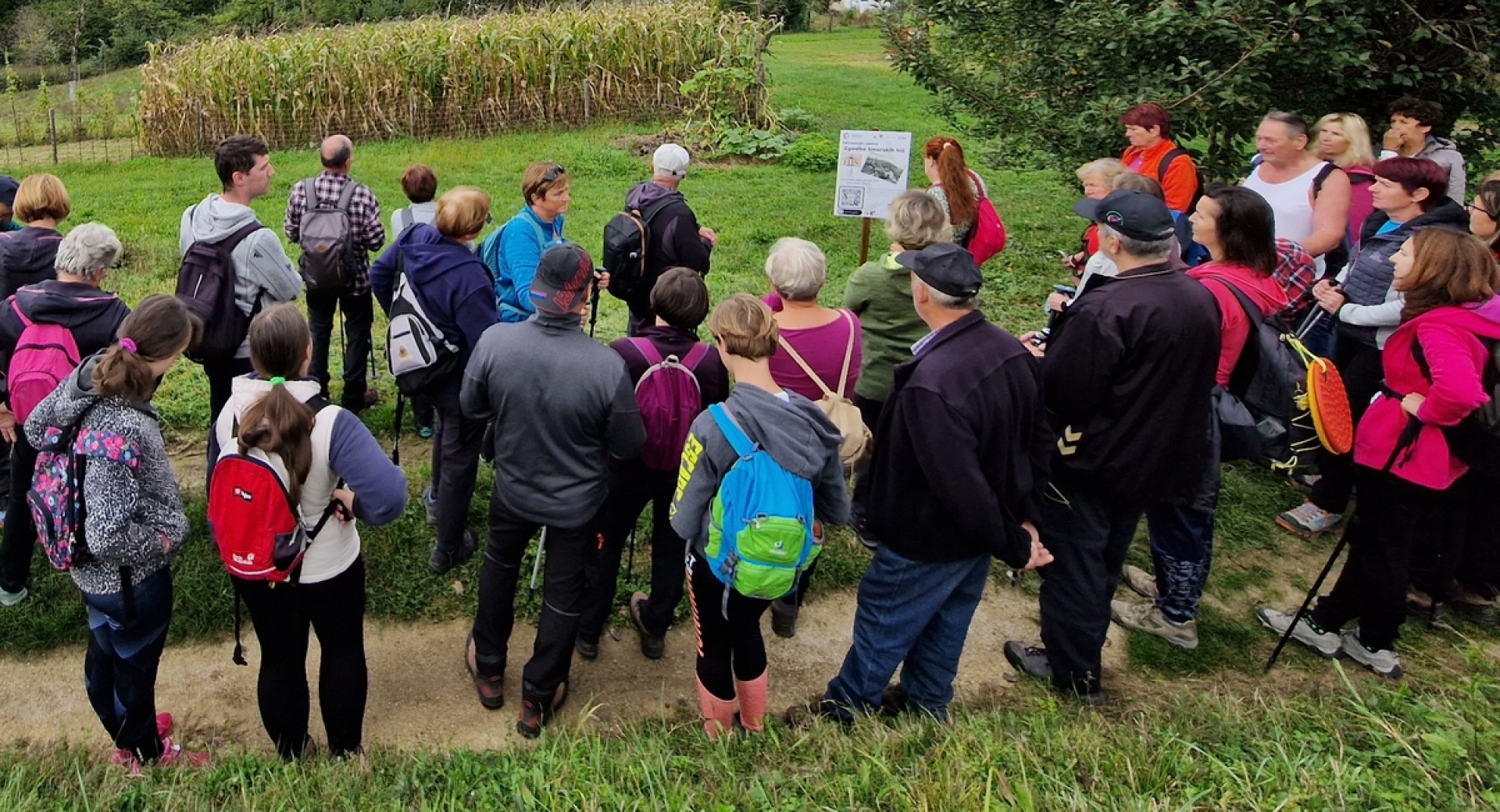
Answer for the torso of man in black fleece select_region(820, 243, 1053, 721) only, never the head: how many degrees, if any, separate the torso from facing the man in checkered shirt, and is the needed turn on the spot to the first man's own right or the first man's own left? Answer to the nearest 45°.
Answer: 0° — they already face them

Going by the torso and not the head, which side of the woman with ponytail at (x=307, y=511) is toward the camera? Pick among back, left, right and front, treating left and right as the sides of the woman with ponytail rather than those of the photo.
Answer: back

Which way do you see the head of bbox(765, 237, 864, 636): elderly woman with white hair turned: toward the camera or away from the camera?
away from the camera

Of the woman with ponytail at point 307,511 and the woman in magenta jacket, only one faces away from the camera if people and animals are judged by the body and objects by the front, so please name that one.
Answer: the woman with ponytail

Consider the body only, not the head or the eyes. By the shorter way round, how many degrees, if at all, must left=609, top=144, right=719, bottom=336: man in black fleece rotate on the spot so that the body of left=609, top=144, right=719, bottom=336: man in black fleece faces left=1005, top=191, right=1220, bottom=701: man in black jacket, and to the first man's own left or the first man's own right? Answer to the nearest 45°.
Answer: approximately 90° to the first man's own right

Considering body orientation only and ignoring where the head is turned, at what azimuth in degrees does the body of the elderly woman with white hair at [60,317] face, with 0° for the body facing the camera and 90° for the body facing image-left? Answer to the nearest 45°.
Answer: approximately 225°

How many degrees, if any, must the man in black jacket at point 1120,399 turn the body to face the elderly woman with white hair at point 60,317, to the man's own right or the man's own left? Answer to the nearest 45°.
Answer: approximately 45° to the man's own left
